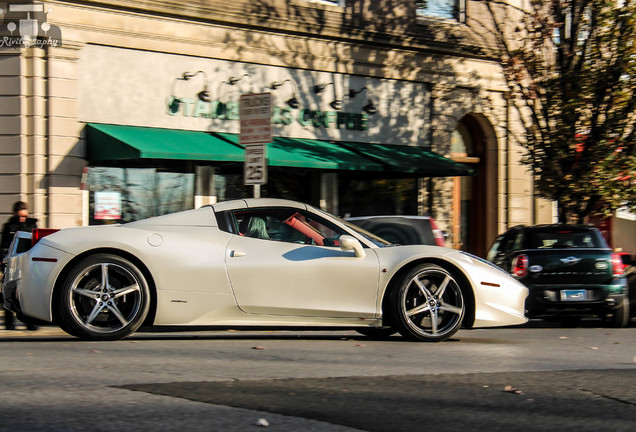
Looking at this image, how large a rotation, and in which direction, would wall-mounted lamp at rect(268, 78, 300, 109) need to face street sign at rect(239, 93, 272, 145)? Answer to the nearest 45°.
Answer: approximately 45° to its right

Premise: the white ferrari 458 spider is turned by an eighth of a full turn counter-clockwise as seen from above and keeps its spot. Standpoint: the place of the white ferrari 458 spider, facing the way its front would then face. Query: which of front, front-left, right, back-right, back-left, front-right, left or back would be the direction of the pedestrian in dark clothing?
left

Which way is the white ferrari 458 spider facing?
to the viewer's right

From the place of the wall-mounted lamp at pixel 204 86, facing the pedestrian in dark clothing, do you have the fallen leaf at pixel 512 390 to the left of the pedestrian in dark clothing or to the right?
left

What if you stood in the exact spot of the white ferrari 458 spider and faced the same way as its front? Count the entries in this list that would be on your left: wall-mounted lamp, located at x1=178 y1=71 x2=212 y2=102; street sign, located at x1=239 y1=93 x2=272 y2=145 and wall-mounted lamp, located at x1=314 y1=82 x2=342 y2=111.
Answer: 3

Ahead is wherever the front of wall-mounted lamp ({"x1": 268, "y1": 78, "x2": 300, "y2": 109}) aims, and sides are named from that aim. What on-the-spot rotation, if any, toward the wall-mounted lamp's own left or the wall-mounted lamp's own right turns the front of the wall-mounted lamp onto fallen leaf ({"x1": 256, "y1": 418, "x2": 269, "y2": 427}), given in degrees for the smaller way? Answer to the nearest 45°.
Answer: approximately 45° to the wall-mounted lamp's own right

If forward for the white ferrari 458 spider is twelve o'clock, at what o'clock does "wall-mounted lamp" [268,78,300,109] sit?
The wall-mounted lamp is roughly at 9 o'clock from the white ferrari 458 spider.

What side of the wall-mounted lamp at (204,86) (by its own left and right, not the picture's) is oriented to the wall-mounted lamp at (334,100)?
left

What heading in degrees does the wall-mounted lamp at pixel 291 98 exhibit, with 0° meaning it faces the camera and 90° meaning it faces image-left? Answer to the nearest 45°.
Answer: approximately 315°

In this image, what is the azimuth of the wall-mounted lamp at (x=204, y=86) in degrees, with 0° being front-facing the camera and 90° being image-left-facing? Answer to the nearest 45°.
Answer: approximately 315°

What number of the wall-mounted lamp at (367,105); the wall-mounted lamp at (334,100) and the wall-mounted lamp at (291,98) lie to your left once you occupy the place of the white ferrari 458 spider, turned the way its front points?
3
